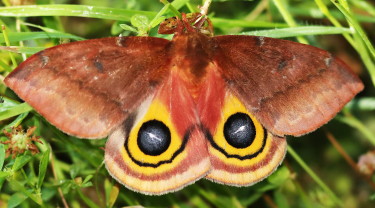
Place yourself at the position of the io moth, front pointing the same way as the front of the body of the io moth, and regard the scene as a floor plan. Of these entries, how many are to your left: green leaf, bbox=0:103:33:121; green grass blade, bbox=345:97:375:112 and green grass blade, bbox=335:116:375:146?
1

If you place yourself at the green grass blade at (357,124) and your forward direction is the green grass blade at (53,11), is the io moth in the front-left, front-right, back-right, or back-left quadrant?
front-left

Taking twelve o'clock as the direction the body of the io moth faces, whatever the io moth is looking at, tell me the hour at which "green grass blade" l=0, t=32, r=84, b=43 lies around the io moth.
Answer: The green grass blade is roughly at 10 o'clock from the io moth.

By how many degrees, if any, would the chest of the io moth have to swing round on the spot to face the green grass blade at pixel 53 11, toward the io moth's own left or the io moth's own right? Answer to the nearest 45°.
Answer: approximately 45° to the io moth's own left

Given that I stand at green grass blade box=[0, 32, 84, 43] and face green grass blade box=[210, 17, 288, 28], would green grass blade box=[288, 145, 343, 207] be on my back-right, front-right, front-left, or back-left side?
front-right

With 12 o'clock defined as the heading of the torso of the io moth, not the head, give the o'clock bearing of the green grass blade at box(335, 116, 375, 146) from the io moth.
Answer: The green grass blade is roughly at 2 o'clock from the io moth.

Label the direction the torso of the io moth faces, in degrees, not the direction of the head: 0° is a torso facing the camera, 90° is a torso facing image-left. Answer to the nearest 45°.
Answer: approximately 180°

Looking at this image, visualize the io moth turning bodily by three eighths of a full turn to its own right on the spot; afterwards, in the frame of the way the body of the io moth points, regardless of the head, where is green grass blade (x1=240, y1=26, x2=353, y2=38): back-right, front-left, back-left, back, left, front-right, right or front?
left

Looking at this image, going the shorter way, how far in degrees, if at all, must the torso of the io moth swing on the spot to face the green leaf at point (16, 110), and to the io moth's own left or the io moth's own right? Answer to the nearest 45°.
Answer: approximately 90° to the io moth's own left
